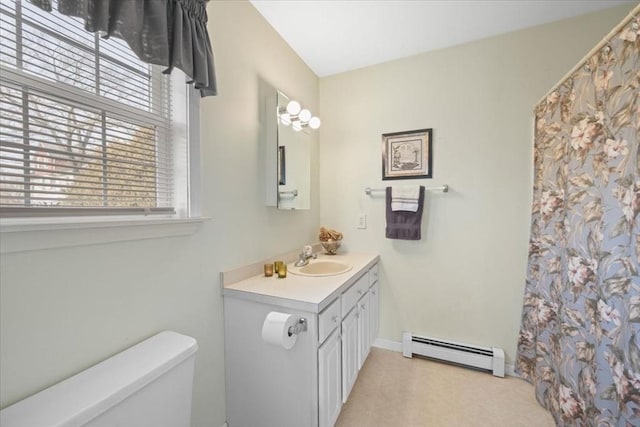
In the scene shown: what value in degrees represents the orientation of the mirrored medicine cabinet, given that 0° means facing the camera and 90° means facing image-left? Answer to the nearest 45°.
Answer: approximately 315°

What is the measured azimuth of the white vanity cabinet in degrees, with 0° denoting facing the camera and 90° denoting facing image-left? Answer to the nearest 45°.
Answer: approximately 315°

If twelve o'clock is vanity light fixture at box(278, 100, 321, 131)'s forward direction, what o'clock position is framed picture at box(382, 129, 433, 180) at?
The framed picture is roughly at 10 o'clock from the vanity light fixture.

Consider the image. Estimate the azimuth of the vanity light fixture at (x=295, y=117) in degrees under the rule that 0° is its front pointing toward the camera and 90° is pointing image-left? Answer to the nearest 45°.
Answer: approximately 315°

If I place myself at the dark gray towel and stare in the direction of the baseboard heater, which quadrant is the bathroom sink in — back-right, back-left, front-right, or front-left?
back-right
